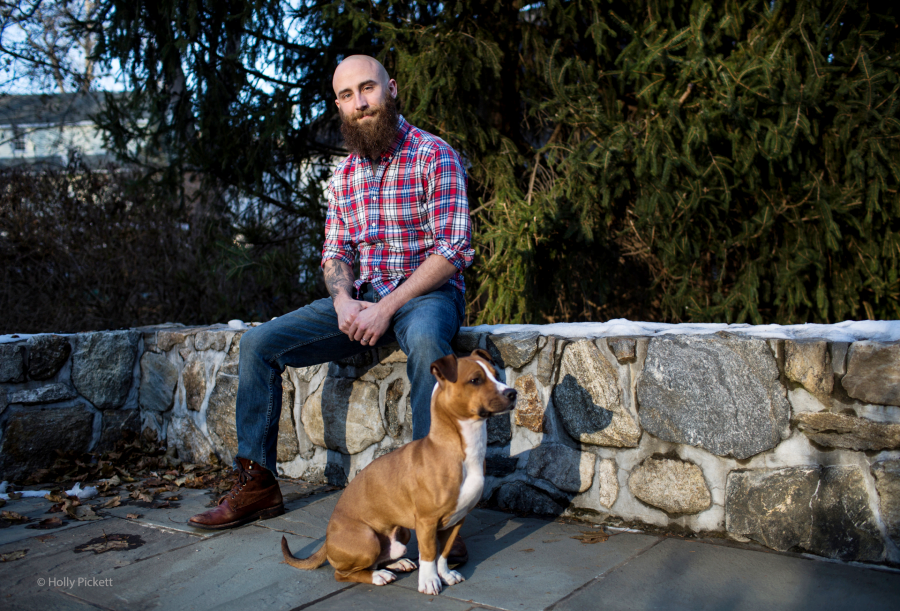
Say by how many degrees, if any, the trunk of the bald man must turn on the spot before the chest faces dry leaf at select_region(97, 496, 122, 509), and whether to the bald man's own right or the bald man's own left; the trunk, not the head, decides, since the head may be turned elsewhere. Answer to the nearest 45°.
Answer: approximately 45° to the bald man's own right

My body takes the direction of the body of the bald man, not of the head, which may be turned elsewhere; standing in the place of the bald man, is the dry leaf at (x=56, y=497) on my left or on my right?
on my right

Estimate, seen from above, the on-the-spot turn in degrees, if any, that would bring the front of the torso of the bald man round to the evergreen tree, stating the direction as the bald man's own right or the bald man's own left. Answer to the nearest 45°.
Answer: approximately 180°

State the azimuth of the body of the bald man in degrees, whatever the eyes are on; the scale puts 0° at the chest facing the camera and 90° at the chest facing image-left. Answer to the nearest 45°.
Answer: approximately 45°

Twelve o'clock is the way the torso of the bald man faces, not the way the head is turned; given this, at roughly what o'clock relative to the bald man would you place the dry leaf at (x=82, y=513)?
The dry leaf is roughly at 2 o'clock from the bald man.

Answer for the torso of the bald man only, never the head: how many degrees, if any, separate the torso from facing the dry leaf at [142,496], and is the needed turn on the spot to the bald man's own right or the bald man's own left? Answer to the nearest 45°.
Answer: approximately 90° to the bald man's own right
